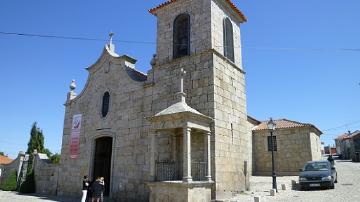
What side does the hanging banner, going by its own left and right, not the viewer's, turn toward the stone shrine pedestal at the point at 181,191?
left

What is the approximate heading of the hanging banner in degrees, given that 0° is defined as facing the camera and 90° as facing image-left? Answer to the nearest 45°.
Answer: approximately 45°

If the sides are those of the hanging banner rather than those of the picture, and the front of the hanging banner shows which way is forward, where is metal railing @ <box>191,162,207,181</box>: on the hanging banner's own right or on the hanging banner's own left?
on the hanging banner's own left

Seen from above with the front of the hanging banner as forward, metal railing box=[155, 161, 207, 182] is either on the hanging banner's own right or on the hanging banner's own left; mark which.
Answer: on the hanging banner's own left

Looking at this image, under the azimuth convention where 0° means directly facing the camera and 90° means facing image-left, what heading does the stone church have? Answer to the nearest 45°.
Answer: approximately 45°

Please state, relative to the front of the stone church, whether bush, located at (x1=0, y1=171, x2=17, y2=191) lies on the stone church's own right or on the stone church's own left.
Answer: on the stone church's own right

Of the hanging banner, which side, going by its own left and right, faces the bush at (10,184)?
right

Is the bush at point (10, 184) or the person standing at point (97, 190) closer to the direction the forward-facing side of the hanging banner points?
the person standing
